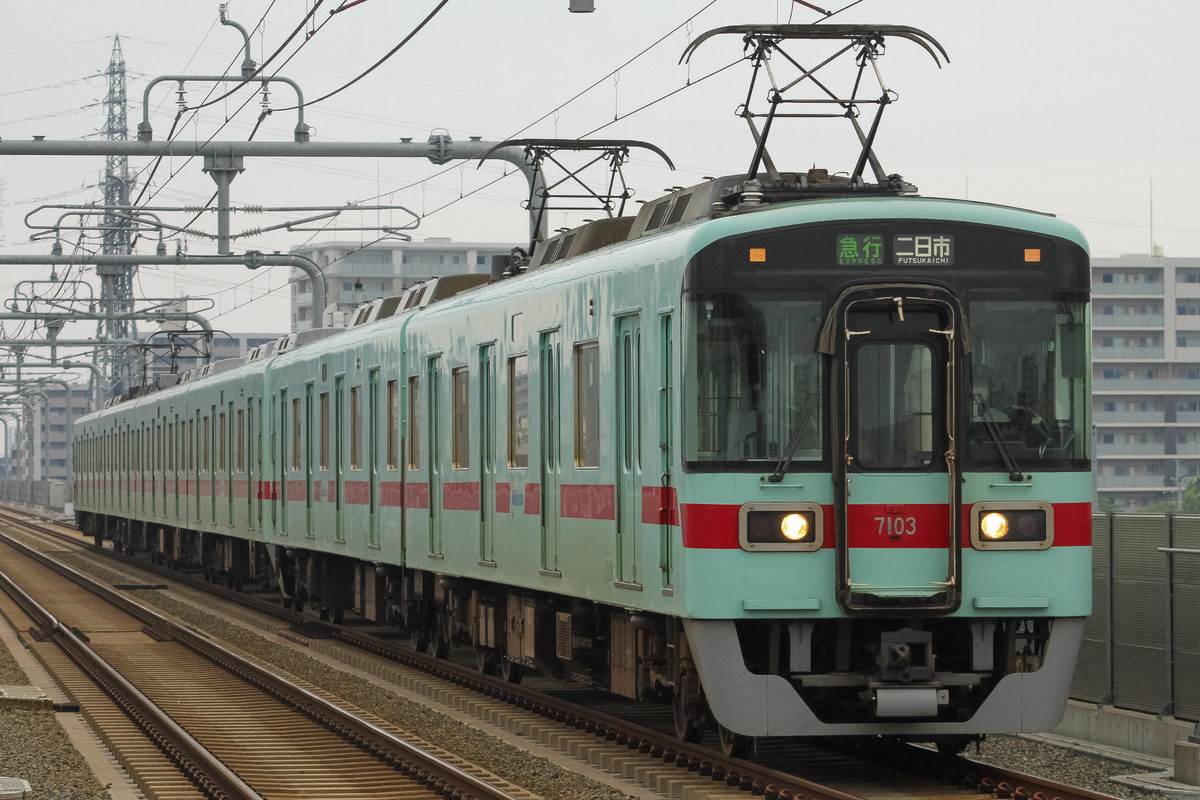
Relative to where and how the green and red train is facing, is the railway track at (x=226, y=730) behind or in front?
in front

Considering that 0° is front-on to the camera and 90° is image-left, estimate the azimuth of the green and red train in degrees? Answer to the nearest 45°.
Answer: approximately 315°
